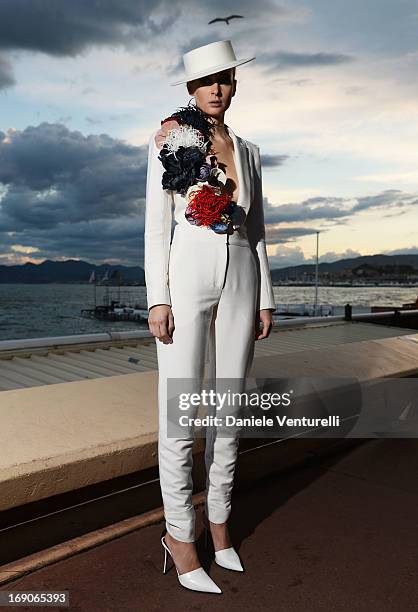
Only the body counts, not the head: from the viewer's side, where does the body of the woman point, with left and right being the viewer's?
facing the viewer and to the right of the viewer

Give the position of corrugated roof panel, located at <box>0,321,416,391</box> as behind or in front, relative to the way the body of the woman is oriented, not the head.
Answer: behind
